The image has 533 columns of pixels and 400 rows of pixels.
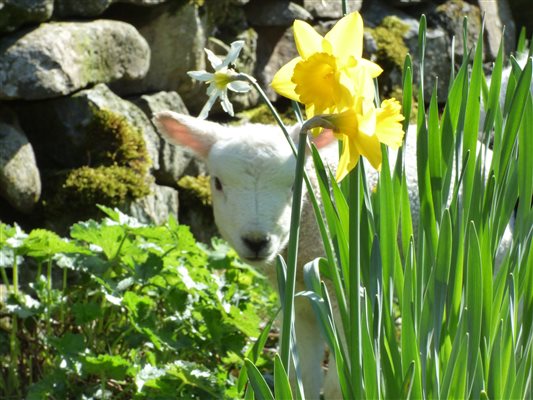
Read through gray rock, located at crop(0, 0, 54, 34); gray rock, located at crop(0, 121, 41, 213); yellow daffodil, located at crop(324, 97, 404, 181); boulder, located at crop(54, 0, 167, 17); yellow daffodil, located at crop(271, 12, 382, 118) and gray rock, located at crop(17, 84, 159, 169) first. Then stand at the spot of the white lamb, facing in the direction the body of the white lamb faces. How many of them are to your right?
4

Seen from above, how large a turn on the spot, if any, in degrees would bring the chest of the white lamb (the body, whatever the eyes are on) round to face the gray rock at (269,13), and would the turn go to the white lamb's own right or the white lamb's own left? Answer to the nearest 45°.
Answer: approximately 135° to the white lamb's own right

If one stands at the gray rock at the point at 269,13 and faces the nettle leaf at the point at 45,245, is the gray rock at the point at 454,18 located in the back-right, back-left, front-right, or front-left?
back-left

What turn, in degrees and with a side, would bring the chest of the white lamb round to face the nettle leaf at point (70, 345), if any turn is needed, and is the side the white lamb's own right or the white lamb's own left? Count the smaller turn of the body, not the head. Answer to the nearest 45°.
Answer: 0° — it already faces it

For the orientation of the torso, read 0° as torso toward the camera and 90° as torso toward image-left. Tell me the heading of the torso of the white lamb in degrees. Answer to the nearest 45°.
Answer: approximately 45°

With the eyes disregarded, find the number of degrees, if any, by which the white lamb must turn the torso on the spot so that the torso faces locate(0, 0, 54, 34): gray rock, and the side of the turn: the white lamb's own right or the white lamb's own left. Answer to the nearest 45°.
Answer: approximately 90° to the white lamb's own right

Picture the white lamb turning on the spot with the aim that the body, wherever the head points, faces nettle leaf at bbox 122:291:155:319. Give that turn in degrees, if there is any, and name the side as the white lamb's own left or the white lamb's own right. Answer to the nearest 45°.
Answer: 0° — it already faces it

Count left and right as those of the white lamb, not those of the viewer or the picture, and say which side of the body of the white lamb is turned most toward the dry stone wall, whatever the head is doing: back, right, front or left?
right

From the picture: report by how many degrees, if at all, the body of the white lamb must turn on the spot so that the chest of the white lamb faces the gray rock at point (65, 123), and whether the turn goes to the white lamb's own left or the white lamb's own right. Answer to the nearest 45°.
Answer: approximately 90° to the white lamb's own right

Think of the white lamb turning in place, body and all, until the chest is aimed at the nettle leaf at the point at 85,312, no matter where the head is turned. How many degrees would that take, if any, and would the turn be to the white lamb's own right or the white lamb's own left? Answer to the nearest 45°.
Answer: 0° — it already faces it

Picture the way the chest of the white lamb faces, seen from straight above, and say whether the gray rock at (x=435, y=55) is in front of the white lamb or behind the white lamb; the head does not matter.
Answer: behind
